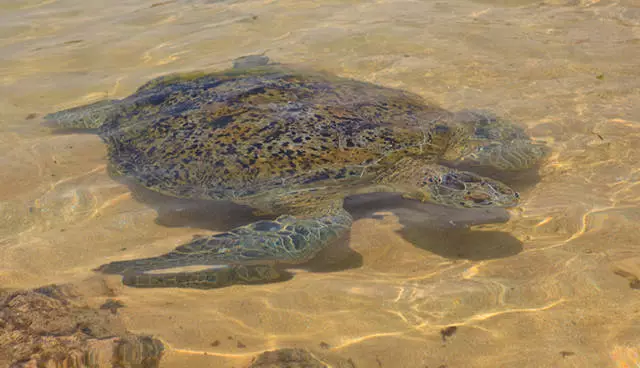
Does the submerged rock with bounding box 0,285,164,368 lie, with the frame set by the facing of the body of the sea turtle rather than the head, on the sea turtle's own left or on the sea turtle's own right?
on the sea turtle's own right

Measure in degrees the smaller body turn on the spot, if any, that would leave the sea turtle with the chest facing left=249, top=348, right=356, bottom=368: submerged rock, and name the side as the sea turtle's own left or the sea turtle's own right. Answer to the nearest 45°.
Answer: approximately 45° to the sea turtle's own right

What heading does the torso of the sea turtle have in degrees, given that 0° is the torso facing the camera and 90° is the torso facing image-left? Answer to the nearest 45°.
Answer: approximately 315°
